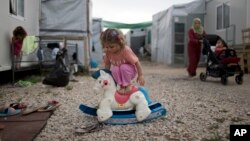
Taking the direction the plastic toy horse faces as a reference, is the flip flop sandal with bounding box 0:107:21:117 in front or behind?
in front

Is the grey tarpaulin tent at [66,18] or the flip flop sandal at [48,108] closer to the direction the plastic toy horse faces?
the flip flop sandal

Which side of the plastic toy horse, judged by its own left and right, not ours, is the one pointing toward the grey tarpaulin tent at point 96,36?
right

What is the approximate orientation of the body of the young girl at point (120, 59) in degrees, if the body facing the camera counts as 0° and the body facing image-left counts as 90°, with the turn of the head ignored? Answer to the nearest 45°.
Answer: approximately 45°

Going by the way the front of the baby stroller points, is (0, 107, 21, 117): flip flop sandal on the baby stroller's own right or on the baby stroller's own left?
on the baby stroller's own right

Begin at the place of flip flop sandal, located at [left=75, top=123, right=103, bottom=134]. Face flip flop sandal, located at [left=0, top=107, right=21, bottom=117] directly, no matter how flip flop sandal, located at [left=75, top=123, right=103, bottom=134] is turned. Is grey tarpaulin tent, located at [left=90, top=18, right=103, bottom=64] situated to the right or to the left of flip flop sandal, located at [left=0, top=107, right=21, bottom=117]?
right

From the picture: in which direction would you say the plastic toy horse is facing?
to the viewer's left

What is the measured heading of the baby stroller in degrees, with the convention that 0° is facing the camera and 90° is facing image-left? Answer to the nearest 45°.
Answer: approximately 315°

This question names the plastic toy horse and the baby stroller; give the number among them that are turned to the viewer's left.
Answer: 1

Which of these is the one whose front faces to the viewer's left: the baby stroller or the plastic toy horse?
the plastic toy horse
